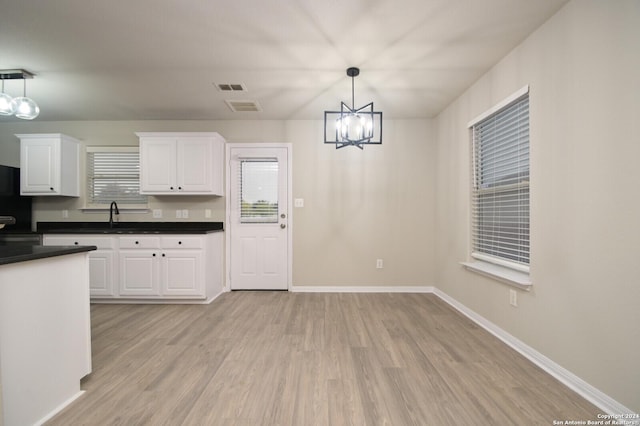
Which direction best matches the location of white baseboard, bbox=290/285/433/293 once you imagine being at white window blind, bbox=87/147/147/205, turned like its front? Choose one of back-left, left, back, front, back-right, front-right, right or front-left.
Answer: front-left

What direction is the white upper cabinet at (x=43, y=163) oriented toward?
toward the camera

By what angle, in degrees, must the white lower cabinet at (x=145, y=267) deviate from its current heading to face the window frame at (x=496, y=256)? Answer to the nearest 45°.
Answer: approximately 45° to its left

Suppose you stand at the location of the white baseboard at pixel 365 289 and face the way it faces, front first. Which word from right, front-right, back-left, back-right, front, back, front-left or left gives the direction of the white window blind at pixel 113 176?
right

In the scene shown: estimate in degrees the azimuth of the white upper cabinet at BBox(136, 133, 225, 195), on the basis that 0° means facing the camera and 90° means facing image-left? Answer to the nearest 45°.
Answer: approximately 0°

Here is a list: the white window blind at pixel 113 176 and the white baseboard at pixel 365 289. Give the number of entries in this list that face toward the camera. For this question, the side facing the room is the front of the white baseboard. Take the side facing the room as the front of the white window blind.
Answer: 2

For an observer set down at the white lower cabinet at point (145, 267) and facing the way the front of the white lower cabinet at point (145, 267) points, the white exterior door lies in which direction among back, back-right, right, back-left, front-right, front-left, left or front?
left

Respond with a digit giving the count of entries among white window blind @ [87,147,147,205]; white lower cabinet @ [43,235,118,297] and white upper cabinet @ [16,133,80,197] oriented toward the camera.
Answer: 3

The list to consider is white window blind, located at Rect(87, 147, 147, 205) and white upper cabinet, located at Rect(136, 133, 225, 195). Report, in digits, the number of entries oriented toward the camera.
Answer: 2

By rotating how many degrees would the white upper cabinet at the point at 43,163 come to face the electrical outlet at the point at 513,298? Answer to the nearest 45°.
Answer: approximately 45° to its left

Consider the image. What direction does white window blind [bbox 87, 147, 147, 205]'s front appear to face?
toward the camera

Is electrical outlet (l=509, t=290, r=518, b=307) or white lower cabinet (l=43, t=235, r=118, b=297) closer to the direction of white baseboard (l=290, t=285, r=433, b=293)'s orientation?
the electrical outlet
